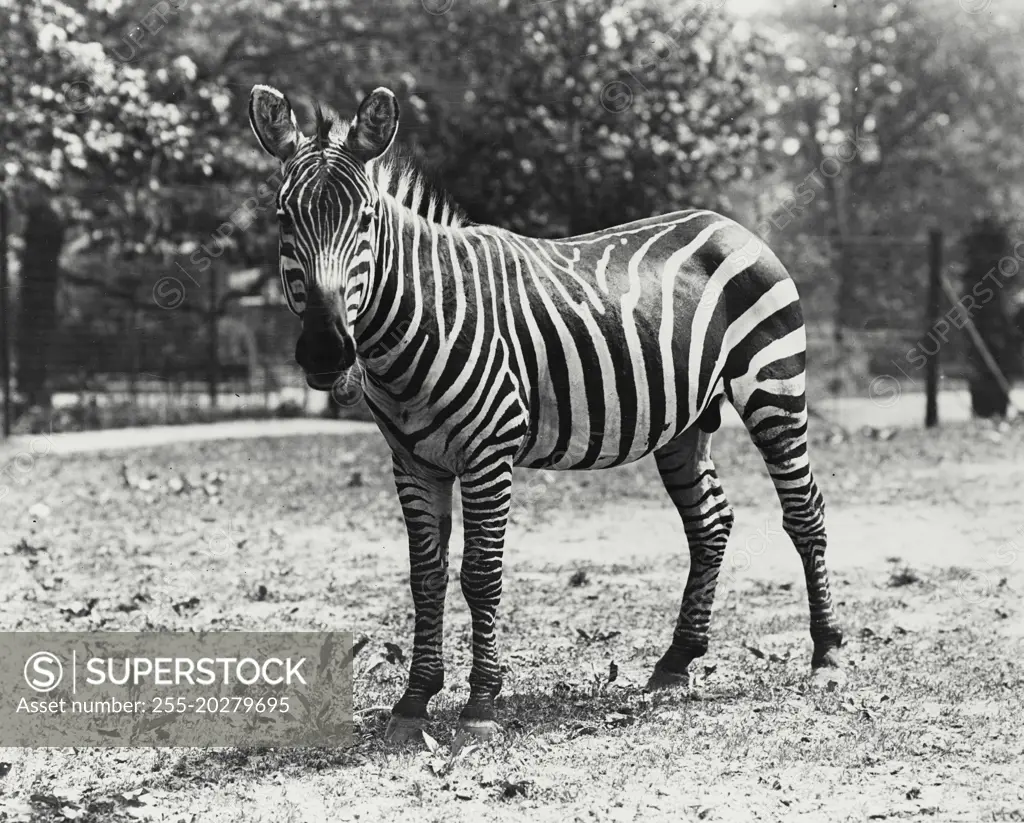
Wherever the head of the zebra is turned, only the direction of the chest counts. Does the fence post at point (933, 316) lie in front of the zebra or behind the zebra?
behind

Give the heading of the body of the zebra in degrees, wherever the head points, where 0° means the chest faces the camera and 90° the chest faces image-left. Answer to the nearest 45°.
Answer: approximately 45°

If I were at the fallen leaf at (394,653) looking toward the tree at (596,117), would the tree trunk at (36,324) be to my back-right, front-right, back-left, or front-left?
front-left

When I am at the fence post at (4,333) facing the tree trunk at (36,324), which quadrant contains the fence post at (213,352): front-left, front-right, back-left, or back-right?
front-right

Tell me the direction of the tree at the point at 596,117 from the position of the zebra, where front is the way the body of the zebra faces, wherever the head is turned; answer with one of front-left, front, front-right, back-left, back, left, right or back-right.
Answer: back-right

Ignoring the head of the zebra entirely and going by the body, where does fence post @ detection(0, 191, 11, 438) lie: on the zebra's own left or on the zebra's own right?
on the zebra's own right

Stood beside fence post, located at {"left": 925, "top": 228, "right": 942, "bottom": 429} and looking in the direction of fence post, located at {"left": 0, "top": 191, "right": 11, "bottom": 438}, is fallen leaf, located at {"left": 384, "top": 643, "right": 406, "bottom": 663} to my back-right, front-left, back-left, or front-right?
front-left

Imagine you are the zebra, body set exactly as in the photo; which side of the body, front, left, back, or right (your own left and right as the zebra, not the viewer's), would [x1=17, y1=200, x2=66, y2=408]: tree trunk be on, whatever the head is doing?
right

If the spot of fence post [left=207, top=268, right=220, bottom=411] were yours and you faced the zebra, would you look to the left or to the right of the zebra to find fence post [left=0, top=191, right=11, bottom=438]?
right
